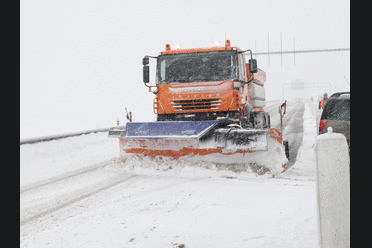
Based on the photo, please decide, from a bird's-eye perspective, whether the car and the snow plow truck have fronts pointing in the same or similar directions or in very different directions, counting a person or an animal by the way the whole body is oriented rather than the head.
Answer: very different directions

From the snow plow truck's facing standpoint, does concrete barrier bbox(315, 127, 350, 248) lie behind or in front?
in front

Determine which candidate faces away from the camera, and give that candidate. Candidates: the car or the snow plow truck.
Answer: the car

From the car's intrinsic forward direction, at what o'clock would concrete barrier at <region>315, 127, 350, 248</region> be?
The concrete barrier is roughly at 6 o'clock from the car.

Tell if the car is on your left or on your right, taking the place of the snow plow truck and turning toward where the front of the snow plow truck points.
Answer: on your left

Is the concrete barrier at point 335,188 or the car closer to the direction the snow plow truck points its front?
the concrete barrier

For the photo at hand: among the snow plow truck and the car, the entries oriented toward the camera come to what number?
1

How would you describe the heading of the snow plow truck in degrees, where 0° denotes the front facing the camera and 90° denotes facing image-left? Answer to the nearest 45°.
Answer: approximately 0°

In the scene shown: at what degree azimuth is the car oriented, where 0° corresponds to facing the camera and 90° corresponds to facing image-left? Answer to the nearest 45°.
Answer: approximately 180°
